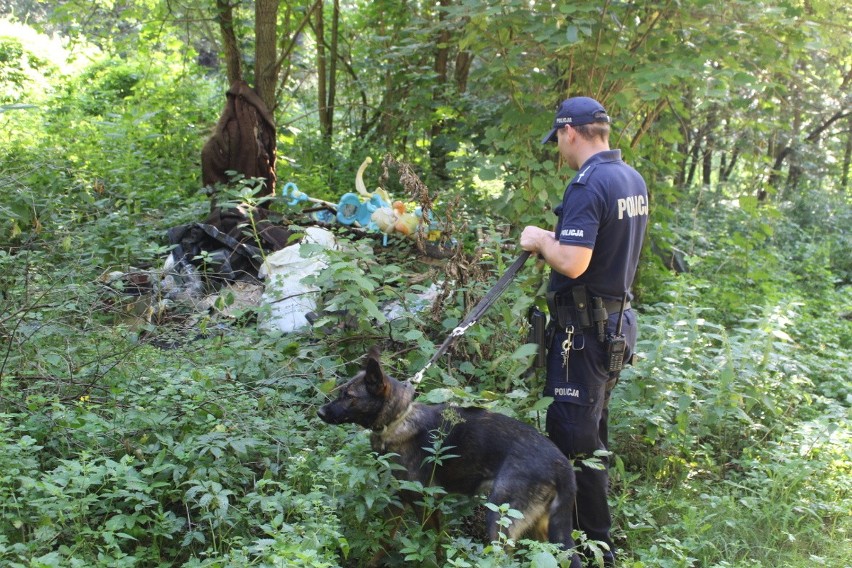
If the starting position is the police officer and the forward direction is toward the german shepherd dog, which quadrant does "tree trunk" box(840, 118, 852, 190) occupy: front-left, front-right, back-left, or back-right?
back-right

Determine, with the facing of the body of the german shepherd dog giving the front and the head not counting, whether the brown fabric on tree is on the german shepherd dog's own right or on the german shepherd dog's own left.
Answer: on the german shepherd dog's own right

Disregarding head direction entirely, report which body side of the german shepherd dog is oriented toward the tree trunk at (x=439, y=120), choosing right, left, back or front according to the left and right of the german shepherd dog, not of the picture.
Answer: right

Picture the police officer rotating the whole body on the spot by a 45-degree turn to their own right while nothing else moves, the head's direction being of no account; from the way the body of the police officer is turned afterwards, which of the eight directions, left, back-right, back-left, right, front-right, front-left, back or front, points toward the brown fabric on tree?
front-left

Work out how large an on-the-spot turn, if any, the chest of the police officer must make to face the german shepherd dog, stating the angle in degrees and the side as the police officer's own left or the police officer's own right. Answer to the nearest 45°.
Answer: approximately 90° to the police officer's own left

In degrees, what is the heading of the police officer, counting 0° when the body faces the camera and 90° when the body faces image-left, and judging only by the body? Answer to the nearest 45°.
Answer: approximately 135°

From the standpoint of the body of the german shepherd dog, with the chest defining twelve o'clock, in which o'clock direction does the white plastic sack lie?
The white plastic sack is roughly at 2 o'clock from the german shepherd dog.

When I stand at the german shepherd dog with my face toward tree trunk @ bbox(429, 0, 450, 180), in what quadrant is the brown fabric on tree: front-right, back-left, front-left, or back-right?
front-left

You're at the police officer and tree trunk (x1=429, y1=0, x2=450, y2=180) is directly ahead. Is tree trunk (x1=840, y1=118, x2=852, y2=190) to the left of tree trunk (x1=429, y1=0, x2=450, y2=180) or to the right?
right

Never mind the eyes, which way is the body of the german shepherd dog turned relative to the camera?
to the viewer's left

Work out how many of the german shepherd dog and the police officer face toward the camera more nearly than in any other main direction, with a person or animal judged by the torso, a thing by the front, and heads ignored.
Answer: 0
